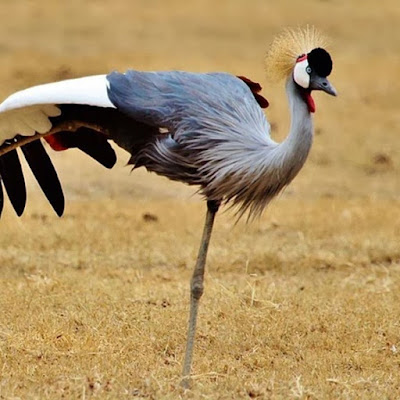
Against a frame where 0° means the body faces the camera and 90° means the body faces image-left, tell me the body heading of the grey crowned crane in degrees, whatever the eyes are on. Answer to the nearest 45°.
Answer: approximately 270°
